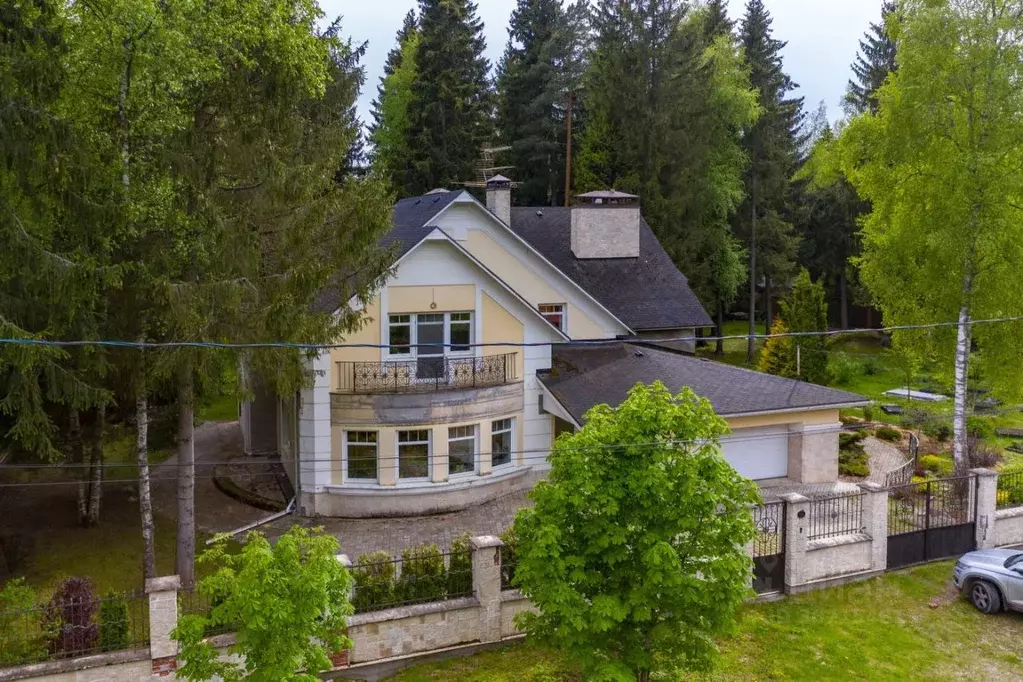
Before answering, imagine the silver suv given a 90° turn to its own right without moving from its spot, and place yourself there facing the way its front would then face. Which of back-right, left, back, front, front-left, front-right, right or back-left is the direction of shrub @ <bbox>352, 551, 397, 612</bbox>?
back-left

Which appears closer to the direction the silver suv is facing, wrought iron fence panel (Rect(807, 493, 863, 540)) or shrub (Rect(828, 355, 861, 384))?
the wrought iron fence panel

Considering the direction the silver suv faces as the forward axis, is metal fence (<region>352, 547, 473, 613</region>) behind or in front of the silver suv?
in front

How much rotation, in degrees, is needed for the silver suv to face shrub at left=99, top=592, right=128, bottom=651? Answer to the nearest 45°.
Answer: approximately 45° to its left

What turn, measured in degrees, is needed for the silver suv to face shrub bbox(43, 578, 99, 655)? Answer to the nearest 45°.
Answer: approximately 45° to its left

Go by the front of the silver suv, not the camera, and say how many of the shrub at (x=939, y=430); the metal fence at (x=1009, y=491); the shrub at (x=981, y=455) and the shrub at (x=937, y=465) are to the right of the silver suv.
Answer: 4

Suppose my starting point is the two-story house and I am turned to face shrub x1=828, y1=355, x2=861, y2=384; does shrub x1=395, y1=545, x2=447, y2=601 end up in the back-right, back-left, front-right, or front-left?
back-right

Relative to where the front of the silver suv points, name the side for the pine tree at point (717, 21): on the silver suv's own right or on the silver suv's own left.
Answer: on the silver suv's own right

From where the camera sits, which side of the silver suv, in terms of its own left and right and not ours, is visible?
left

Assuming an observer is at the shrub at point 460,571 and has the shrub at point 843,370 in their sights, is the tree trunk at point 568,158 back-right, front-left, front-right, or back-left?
front-left

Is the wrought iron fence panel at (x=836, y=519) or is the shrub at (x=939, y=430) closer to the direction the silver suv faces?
the wrought iron fence panel

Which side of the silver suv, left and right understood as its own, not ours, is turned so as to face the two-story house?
front

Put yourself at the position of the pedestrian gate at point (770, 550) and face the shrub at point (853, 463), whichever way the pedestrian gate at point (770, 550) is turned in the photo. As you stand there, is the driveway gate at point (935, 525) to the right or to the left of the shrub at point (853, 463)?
right

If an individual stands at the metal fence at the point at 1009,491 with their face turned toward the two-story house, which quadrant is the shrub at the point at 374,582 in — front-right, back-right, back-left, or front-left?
front-left

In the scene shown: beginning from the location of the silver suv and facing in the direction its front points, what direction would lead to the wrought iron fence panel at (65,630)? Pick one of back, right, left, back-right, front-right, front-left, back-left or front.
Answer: front-left

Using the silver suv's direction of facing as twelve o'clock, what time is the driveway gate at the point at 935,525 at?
The driveway gate is roughly at 2 o'clock from the silver suv.

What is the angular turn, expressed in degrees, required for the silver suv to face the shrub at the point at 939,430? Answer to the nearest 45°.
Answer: approximately 90° to its right
